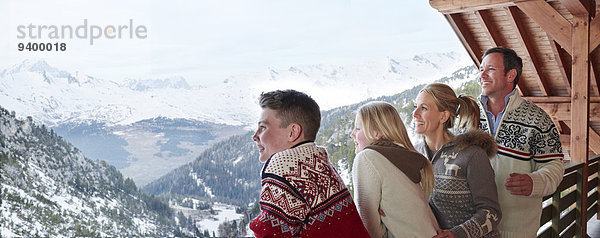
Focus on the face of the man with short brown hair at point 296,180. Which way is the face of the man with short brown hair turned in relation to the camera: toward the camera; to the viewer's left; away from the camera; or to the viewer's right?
to the viewer's left

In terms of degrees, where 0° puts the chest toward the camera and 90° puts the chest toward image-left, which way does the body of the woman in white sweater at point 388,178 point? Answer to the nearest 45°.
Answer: approximately 135°

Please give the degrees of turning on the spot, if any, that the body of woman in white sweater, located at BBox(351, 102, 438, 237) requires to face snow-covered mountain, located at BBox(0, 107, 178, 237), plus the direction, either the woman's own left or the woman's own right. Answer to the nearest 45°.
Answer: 0° — they already face it

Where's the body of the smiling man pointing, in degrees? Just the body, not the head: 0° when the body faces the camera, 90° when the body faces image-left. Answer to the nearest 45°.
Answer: approximately 45°

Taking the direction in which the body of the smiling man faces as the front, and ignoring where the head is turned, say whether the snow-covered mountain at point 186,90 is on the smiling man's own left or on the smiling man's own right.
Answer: on the smiling man's own right

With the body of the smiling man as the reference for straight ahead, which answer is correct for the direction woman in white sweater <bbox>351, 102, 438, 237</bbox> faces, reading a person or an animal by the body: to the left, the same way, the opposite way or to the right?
to the right

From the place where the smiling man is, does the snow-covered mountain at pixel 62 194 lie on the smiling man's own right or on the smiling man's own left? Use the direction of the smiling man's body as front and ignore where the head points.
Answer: on the smiling man's own right

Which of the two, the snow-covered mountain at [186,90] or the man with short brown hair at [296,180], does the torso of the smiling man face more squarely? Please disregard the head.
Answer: the man with short brown hair

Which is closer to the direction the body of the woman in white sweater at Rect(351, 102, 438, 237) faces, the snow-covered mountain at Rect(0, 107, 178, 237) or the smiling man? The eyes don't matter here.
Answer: the snow-covered mountain

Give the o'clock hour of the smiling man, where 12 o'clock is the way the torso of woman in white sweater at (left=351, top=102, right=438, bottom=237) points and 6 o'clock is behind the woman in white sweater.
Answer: The smiling man is roughly at 3 o'clock from the woman in white sweater.
